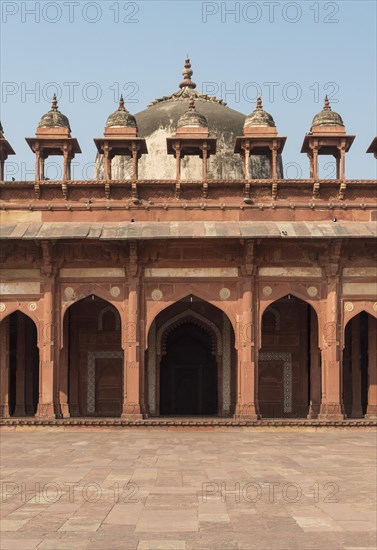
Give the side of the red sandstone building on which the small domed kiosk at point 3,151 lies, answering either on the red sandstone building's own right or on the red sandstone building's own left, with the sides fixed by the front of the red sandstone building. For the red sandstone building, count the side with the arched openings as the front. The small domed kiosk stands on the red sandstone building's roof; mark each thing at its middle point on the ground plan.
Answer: on the red sandstone building's own right

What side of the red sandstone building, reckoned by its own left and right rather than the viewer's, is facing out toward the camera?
front
